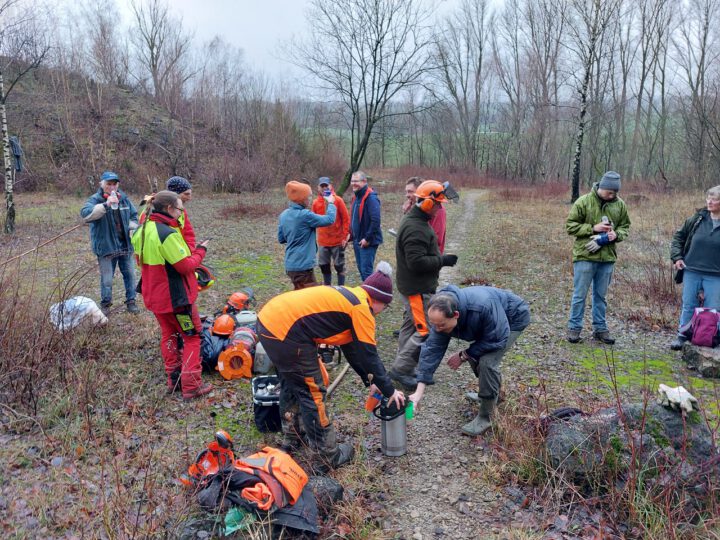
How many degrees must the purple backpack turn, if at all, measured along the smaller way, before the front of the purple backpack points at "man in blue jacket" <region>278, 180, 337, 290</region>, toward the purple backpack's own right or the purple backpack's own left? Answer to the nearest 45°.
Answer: approximately 45° to the purple backpack's own right

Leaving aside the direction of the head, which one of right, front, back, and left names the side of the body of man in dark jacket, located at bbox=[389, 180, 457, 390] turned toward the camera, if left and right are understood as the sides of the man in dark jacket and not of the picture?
right

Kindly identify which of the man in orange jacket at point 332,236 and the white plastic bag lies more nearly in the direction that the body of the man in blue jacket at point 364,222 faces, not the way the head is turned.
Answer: the white plastic bag

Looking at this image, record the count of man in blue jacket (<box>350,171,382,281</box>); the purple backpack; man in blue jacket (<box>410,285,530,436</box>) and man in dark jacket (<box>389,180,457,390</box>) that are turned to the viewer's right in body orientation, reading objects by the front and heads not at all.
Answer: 1

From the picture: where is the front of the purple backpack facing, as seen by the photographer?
facing the viewer

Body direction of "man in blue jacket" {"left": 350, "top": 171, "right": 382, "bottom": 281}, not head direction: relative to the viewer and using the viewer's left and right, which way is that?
facing the viewer and to the left of the viewer

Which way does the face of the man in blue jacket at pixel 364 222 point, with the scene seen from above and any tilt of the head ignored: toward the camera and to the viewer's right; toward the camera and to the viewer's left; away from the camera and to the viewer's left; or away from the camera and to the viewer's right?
toward the camera and to the viewer's left

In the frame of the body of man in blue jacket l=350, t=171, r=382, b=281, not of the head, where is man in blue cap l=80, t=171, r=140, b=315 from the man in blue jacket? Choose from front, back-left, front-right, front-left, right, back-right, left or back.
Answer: front-right

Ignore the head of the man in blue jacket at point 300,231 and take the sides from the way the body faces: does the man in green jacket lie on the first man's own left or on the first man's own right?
on the first man's own right

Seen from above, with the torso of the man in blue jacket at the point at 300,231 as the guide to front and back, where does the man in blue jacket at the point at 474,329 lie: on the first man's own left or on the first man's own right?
on the first man's own right

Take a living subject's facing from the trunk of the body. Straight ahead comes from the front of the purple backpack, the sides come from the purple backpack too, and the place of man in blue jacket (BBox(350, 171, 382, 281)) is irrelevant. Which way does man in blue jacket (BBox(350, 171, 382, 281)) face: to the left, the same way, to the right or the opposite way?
the same way

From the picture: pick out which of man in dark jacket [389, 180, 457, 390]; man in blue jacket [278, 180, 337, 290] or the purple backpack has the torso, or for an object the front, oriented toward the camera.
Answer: the purple backpack

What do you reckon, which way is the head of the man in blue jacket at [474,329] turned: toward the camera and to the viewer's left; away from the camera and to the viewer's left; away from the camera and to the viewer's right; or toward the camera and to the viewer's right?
toward the camera and to the viewer's left

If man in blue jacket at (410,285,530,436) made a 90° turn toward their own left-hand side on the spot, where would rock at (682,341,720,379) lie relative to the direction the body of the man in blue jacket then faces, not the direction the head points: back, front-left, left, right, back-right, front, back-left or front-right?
left
